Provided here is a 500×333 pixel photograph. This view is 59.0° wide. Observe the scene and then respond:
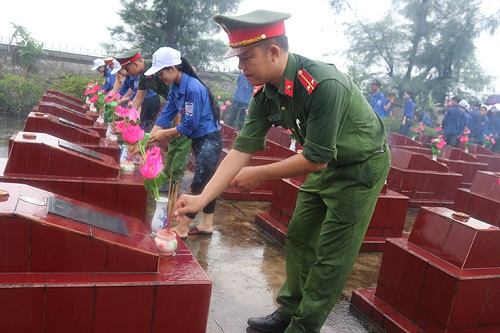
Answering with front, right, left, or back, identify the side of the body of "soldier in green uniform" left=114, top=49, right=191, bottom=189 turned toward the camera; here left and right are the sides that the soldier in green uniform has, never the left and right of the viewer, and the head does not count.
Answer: left

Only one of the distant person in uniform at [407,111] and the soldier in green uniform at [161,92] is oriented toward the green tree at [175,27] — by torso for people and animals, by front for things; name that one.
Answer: the distant person in uniform

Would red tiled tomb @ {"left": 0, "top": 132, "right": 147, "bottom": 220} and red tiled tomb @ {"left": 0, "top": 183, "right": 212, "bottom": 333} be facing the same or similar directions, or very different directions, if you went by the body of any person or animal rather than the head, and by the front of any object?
same or similar directions

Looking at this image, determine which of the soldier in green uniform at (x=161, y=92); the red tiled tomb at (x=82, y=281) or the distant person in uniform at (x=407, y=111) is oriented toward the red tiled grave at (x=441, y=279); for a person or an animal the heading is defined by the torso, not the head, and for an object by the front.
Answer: the red tiled tomb at (x=82, y=281)

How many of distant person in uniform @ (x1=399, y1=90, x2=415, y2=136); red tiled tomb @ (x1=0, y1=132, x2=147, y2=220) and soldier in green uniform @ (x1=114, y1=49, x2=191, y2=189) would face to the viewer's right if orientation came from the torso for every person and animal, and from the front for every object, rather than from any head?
1

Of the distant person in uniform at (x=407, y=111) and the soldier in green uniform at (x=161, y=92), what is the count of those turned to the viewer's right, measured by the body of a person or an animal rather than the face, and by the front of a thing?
0

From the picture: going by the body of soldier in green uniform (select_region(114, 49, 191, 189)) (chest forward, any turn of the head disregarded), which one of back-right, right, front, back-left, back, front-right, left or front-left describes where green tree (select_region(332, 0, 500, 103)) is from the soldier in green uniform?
back-right

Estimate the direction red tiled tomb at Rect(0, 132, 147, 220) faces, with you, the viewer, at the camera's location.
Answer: facing to the right of the viewer

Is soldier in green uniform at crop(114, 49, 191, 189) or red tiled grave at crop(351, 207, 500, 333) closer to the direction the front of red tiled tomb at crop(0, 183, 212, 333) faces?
the red tiled grave

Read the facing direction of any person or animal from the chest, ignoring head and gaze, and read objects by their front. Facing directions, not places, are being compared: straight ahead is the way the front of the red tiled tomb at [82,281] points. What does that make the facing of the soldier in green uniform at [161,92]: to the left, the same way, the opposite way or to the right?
the opposite way
